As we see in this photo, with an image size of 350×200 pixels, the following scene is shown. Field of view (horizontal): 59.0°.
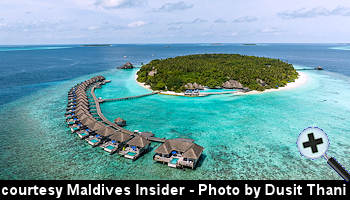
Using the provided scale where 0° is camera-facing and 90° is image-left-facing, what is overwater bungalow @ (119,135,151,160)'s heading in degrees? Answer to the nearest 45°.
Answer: approximately 45°

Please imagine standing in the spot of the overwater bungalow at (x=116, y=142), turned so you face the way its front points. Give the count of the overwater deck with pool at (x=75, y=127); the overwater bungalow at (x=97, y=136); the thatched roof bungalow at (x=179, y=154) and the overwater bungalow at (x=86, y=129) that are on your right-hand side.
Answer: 3

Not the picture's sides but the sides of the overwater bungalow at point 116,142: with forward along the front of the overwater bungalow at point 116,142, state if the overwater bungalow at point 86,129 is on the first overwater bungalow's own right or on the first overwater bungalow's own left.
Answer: on the first overwater bungalow's own right

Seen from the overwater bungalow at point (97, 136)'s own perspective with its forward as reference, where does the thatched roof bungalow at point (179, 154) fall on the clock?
The thatched roof bungalow is roughly at 9 o'clock from the overwater bungalow.

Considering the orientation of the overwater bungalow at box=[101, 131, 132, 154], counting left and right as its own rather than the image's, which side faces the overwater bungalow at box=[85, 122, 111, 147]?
right

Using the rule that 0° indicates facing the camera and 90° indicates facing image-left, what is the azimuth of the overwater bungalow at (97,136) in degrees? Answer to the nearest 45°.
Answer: approximately 45°

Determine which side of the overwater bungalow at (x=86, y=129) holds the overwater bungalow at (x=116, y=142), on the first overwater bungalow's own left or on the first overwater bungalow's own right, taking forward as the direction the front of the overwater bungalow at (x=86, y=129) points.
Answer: on the first overwater bungalow's own left

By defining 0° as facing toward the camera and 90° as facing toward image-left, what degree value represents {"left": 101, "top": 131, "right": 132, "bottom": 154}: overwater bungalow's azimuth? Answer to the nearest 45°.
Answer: approximately 45°

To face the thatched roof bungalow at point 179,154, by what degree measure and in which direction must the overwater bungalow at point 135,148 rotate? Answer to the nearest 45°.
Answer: approximately 90° to its left

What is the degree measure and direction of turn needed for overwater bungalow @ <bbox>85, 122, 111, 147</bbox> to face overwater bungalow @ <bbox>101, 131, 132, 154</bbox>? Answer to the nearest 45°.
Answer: approximately 90° to its left

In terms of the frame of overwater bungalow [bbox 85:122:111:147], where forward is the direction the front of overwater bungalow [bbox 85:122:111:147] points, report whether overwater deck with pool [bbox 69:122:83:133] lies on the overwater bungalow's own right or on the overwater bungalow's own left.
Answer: on the overwater bungalow's own right

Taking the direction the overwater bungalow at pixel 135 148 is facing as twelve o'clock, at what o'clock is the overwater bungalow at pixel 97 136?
the overwater bungalow at pixel 97 136 is roughly at 3 o'clock from the overwater bungalow at pixel 135 148.

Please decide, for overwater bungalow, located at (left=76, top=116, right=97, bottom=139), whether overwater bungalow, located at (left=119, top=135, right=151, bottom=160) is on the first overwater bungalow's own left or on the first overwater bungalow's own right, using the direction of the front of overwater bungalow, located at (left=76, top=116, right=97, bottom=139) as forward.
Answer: on the first overwater bungalow's own left

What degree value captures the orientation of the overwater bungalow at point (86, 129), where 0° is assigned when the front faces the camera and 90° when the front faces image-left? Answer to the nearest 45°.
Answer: approximately 45°
